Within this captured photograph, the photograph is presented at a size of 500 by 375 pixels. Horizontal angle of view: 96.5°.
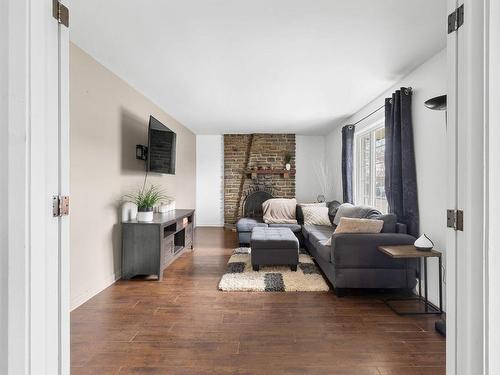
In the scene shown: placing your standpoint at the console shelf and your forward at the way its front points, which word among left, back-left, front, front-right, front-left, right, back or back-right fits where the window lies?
front

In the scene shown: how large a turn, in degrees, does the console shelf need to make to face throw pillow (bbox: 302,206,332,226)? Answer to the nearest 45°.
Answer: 0° — it already faces it

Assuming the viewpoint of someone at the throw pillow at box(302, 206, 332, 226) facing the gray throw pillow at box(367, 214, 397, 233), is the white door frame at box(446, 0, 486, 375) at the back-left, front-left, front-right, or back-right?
front-right

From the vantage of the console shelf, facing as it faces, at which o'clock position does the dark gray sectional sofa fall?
The dark gray sectional sofa is roughly at 1 o'clock from the console shelf.

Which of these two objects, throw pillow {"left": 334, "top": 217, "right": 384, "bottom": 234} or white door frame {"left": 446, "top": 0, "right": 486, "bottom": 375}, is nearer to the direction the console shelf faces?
the throw pillow

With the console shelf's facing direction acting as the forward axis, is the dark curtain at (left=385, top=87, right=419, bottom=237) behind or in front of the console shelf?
in front

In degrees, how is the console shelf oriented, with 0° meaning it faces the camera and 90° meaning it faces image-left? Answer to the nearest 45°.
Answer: approximately 270°

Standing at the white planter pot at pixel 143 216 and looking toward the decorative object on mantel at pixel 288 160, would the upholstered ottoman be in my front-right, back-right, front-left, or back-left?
front-right

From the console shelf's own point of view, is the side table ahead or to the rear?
ahead

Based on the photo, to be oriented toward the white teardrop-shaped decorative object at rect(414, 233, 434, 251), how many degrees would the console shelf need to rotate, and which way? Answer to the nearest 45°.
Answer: approximately 45° to its right
